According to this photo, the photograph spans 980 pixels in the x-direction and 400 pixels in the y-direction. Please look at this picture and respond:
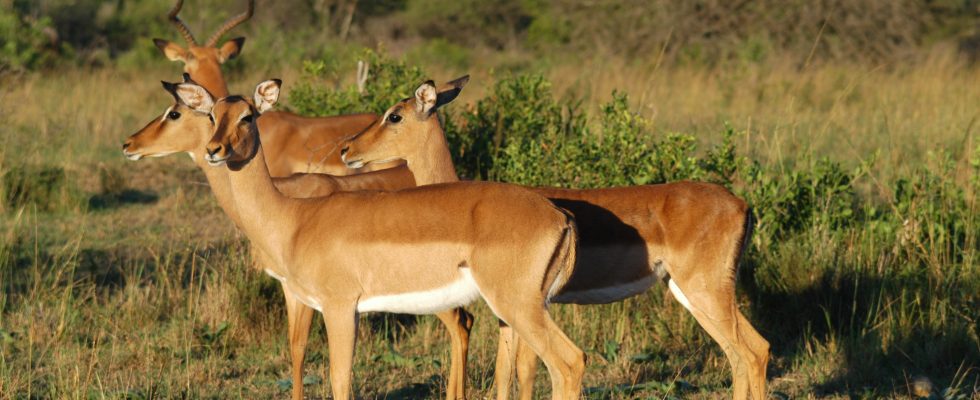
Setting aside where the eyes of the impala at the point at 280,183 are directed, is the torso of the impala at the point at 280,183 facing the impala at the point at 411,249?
no

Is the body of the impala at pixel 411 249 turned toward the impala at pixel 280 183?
no

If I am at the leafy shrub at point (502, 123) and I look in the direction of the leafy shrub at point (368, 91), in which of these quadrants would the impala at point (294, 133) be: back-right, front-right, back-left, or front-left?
front-left

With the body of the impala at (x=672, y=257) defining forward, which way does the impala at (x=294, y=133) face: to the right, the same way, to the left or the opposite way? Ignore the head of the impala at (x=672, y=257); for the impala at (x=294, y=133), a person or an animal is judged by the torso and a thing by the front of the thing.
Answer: the same way

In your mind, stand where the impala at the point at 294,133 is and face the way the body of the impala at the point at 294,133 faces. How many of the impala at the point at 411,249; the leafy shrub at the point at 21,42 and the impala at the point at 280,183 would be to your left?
2

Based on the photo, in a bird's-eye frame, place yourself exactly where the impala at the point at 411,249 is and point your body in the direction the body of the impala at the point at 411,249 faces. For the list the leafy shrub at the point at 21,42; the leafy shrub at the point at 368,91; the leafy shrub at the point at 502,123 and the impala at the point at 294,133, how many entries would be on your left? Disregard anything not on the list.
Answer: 0

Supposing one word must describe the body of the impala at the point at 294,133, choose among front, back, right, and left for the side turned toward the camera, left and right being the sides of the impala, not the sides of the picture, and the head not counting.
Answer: left

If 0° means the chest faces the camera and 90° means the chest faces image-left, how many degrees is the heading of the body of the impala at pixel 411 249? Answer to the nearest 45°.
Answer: approximately 90°

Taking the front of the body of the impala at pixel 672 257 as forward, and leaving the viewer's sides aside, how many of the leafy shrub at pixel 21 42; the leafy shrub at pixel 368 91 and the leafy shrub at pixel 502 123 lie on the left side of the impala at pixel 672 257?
0

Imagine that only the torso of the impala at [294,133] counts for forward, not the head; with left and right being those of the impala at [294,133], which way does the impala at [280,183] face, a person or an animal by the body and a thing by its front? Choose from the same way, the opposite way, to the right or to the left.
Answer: the same way

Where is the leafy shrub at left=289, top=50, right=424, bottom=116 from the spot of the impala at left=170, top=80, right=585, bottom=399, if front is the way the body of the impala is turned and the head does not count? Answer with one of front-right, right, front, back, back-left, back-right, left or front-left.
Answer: right

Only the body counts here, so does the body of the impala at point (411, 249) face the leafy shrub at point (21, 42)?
no

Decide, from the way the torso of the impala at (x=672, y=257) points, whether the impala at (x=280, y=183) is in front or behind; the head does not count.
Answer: in front

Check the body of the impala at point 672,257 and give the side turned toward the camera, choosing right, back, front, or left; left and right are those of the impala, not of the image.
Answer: left

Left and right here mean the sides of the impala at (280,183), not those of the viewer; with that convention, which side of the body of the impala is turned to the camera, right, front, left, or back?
left

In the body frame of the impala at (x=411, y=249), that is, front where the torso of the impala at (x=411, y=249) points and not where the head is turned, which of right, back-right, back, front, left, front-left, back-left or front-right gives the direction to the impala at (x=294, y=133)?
right

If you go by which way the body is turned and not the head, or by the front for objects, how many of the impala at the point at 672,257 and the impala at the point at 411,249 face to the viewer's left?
2
